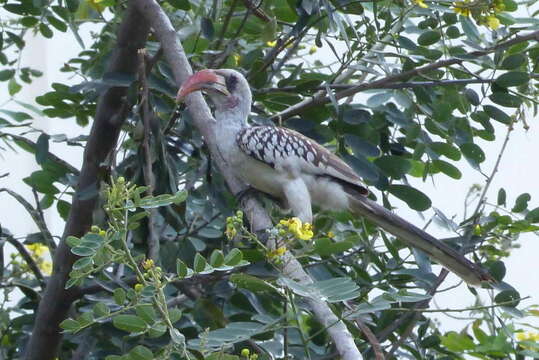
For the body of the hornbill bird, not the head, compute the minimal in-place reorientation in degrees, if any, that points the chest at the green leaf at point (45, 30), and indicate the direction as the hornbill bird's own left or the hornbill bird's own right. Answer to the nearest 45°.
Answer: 0° — it already faces it

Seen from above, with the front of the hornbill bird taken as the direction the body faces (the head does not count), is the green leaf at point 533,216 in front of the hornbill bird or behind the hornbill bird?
behind

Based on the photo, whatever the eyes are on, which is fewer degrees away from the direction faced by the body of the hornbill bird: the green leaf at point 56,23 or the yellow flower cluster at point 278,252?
the green leaf

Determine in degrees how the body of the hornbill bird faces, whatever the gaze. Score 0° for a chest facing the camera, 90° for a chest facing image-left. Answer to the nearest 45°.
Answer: approximately 90°

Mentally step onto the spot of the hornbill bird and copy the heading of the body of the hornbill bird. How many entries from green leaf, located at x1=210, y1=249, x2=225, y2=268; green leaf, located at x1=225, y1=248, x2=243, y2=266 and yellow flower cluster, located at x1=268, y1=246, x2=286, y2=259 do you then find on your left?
3
